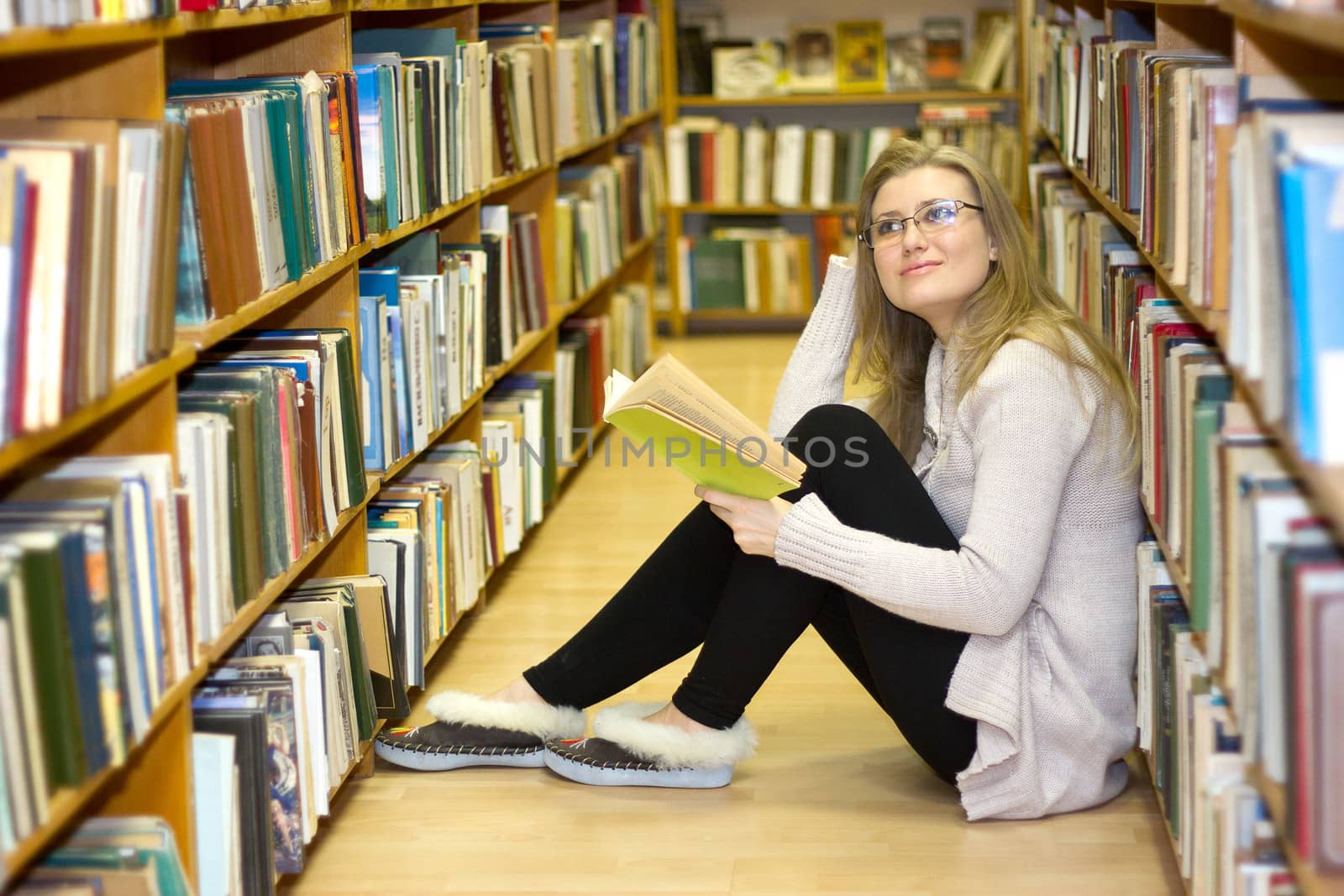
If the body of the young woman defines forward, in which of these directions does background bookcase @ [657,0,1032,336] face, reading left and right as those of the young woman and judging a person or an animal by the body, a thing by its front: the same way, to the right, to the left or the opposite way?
to the left

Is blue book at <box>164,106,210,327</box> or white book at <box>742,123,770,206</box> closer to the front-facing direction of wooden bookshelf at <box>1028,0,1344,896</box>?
the blue book

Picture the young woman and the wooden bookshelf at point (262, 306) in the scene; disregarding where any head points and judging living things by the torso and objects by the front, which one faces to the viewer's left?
the young woman

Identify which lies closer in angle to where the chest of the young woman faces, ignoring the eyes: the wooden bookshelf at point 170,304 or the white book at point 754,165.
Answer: the wooden bookshelf

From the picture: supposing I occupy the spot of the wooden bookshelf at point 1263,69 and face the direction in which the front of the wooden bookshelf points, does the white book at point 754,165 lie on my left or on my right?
on my right

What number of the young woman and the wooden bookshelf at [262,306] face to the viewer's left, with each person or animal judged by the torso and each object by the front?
1

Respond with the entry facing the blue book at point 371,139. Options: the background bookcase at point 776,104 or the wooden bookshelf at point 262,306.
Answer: the background bookcase

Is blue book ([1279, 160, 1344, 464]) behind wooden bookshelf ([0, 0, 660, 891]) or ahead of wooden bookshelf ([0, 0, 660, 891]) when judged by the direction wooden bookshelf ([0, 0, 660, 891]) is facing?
ahead

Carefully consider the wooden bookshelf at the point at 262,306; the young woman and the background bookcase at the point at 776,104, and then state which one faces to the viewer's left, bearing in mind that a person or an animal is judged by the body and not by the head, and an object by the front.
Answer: the young woman

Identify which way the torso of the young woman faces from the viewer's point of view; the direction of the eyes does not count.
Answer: to the viewer's left
